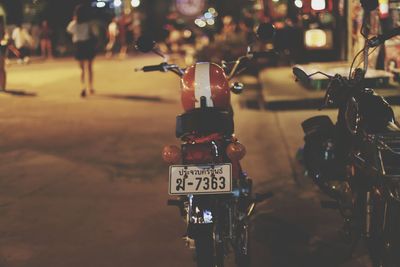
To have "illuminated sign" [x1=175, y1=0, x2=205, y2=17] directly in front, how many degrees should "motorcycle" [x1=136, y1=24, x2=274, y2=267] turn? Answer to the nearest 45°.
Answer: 0° — it already faces it

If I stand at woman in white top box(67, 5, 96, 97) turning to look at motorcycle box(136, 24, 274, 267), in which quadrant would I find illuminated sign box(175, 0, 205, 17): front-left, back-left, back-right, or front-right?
back-left

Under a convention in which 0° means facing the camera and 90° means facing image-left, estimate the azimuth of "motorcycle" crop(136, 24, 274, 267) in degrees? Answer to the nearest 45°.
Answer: approximately 180°

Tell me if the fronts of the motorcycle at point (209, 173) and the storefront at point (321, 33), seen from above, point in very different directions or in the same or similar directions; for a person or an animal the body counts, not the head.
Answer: very different directions

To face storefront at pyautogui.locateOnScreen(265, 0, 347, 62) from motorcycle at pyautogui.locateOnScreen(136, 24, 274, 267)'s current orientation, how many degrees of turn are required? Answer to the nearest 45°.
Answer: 0° — it already faces it

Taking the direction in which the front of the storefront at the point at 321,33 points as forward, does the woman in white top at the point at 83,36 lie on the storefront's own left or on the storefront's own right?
on the storefront's own right

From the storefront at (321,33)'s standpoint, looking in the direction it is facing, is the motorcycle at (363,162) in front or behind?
in front

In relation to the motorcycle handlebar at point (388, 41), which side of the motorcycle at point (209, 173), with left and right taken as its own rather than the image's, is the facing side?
right

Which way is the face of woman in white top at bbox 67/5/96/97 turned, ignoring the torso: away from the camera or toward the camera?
away from the camera

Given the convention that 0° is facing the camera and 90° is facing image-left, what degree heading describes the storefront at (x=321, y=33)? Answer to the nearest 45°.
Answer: approximately 0°
